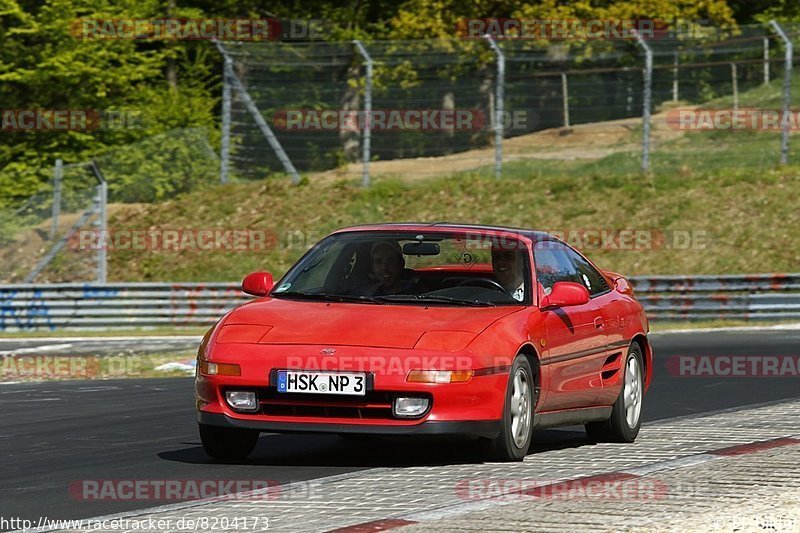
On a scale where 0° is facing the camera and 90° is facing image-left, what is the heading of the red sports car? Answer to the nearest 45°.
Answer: approximately 45°

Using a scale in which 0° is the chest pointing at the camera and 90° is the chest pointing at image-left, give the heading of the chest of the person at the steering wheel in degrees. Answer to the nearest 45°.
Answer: approximately 45°

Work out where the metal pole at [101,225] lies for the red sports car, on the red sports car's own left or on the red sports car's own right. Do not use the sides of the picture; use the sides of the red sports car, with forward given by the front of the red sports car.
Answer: on the red sports car's own right

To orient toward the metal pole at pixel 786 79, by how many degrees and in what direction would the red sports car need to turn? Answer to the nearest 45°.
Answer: approximately 135° to its right
